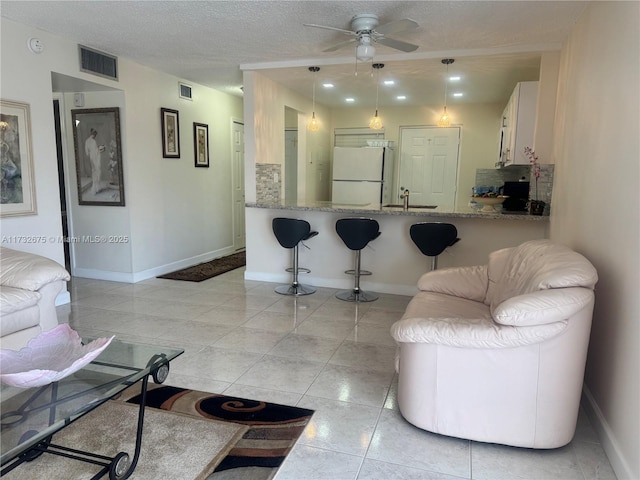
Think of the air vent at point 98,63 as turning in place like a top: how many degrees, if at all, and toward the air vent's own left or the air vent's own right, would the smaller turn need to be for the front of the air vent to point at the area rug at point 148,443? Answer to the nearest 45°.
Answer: approximately 45° to the air vent's own right

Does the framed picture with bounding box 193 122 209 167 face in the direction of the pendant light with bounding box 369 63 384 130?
yes

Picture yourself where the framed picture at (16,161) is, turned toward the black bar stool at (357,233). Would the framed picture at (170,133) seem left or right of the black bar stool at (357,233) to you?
left

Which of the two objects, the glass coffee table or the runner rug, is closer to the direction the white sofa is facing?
the glass coffee table

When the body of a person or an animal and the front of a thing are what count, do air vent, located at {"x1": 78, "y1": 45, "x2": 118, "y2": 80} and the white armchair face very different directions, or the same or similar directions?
very different directions

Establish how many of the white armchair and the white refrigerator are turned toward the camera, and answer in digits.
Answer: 1

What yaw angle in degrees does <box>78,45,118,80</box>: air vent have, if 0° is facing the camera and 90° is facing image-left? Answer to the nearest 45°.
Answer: approximately 315°

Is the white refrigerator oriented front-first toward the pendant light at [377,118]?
yes
